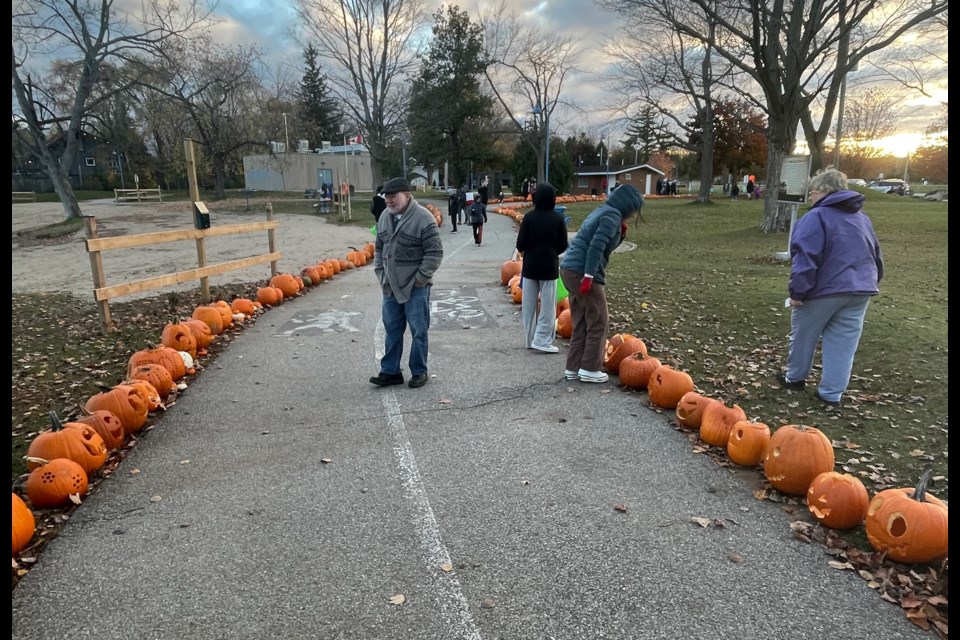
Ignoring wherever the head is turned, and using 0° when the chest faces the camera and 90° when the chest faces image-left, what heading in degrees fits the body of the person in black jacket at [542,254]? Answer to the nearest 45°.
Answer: approximately 225°

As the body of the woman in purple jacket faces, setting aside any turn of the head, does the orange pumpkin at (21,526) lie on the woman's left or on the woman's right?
on the woman's left

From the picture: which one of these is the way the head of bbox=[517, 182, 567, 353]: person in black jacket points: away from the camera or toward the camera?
away from the camera

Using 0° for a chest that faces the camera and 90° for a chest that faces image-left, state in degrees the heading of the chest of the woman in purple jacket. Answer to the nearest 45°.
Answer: approximately 135°

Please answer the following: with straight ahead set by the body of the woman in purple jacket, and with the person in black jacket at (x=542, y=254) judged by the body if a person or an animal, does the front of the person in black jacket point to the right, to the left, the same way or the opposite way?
to the right

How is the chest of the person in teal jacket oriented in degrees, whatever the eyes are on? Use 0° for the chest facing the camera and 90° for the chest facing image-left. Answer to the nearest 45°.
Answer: approximately 270°

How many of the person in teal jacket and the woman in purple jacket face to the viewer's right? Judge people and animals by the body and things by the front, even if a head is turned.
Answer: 1
